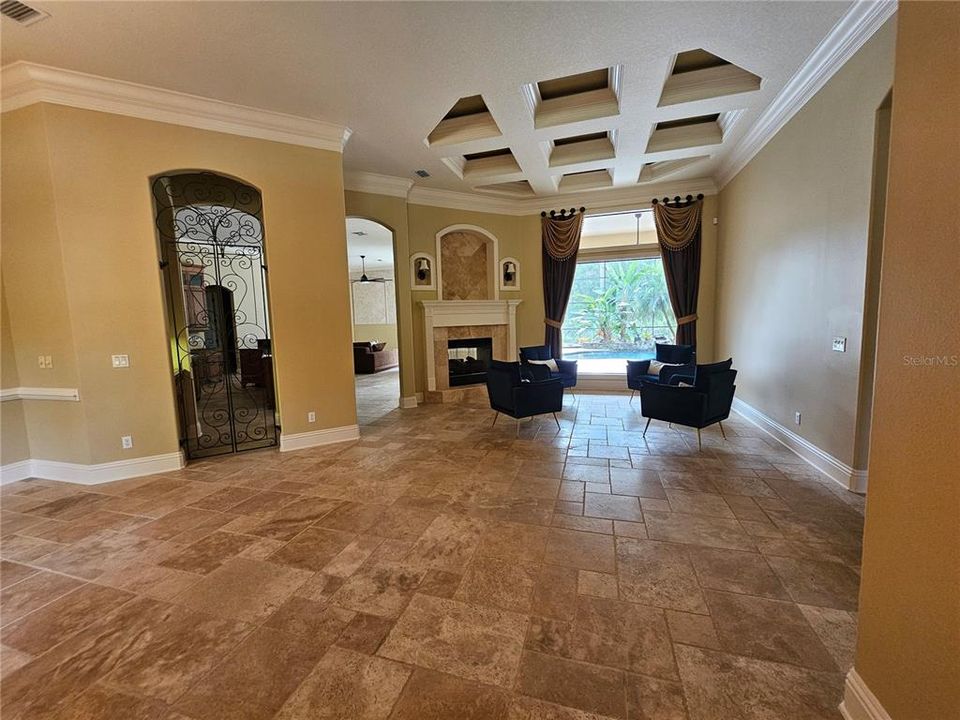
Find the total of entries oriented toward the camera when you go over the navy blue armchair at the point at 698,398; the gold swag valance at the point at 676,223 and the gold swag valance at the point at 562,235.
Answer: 2

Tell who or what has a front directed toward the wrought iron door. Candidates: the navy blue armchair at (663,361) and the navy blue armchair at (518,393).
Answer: the navy blue armchair at (663,361)

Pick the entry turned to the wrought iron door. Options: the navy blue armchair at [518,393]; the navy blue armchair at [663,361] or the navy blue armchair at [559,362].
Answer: the navy blue armchair at [663,361]

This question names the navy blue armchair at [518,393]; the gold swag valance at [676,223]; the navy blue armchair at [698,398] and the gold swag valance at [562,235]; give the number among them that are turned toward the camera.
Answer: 2

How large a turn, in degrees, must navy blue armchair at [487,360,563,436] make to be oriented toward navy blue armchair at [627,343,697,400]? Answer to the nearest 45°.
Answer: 0° — it already faces it

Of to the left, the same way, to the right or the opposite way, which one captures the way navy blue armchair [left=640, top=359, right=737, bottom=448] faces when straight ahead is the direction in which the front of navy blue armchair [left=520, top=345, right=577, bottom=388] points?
the opposite way

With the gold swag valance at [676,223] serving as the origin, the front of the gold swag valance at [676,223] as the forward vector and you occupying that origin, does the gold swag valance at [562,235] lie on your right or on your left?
on your right

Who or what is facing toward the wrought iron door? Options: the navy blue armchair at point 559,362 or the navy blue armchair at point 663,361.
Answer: the navy blue armchair at point 663,361
